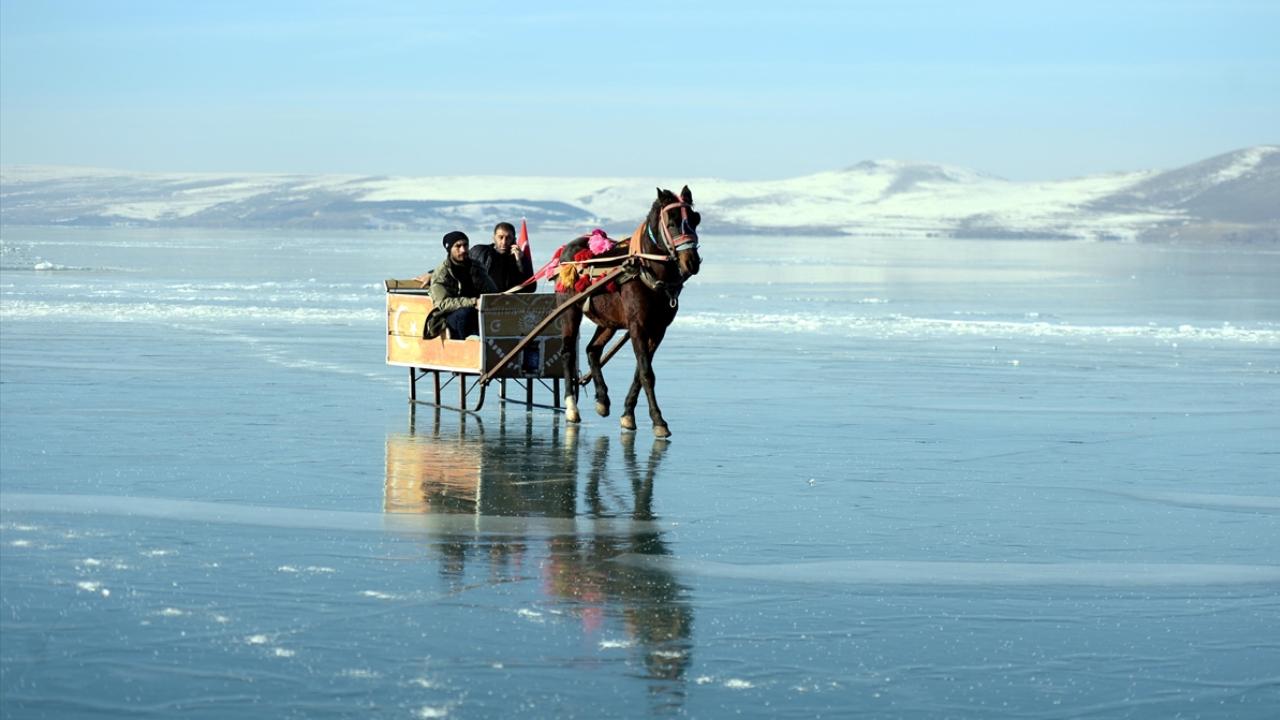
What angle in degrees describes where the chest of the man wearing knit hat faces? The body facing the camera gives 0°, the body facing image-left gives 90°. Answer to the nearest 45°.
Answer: approximately 315°

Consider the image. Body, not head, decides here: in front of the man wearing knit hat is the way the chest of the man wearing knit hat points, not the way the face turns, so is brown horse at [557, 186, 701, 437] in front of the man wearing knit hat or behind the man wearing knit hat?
in front

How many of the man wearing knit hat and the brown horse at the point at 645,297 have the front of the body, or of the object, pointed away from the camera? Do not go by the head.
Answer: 0

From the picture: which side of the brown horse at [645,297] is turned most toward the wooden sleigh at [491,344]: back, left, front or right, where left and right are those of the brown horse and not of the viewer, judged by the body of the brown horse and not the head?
back

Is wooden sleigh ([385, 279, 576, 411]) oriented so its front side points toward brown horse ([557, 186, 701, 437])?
yes

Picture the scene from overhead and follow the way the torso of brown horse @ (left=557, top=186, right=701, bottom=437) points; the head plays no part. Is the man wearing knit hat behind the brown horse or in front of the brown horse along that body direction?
behind

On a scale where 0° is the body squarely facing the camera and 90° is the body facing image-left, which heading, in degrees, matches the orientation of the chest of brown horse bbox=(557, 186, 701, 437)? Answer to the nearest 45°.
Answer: approximately 315°

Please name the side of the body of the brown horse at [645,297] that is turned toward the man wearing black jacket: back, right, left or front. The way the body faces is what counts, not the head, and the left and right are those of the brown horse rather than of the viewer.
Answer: back

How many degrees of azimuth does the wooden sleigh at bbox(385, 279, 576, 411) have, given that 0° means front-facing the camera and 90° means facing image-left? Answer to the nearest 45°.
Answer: approximately 315°

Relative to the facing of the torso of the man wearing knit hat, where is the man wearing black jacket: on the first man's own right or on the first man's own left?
on the first man's own left

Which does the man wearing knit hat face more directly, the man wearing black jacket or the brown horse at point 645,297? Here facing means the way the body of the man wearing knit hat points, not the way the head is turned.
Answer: the brown horse
